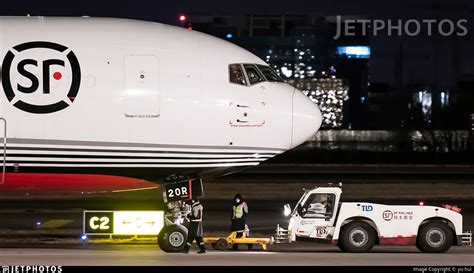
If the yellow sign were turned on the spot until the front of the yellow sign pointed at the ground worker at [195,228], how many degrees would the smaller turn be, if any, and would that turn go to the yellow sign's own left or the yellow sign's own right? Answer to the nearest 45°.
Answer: approximately 45° to the yellow sign's own left

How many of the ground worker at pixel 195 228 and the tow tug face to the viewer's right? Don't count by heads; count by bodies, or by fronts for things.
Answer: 0

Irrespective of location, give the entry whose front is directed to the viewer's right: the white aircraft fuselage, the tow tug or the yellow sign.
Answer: the white aircraft fuselage

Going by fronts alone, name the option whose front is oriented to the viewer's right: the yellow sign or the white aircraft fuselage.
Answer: the white aircraft fuselage

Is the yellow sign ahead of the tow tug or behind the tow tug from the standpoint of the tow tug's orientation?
ahead

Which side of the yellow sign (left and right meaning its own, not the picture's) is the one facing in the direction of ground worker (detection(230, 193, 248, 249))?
left

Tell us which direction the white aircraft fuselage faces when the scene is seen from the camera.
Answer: facing to the right of the viewer

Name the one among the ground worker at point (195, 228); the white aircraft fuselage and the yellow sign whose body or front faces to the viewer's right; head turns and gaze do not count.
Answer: the white aircraft fuselage

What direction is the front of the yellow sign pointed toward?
toward the camera

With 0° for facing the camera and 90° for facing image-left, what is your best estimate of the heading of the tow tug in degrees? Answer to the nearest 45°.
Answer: approximately 90°

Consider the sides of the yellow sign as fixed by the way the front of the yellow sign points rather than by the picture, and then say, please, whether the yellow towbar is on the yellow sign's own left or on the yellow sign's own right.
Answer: on the yellow sign's own left
